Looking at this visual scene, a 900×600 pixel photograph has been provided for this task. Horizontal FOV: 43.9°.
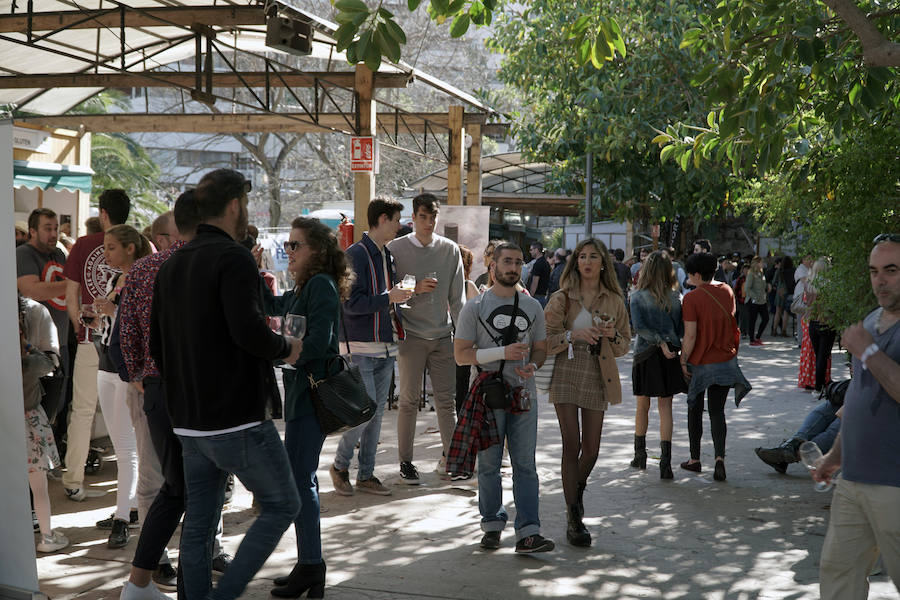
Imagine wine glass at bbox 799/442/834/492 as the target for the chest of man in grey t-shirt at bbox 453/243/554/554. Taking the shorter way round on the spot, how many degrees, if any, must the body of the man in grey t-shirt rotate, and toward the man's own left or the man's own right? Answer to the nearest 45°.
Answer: approximately 45° to the man's own left

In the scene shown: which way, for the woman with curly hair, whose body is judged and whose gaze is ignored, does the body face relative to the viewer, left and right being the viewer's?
facing to the left of the viewer

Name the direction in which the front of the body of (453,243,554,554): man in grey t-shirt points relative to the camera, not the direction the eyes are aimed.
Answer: toward the camera

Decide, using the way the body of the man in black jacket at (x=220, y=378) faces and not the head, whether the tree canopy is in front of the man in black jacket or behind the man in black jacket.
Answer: in front

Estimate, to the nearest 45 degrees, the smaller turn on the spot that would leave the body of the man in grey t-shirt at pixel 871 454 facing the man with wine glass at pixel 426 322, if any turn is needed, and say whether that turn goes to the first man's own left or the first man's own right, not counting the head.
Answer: approximately 90° to the first man's own right

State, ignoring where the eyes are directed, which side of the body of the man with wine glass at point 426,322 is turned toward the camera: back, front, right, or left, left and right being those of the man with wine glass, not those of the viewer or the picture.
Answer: front

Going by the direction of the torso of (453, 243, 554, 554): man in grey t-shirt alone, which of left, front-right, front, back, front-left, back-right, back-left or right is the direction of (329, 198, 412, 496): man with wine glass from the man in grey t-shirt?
back-right

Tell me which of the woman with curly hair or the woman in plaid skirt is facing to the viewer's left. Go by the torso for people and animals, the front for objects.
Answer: the woman with curly hair
